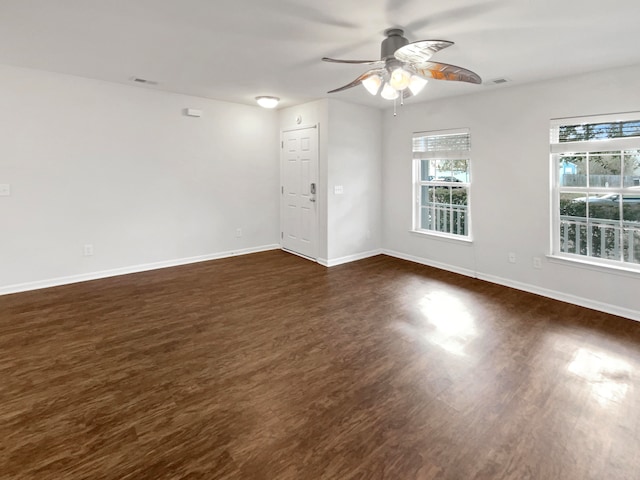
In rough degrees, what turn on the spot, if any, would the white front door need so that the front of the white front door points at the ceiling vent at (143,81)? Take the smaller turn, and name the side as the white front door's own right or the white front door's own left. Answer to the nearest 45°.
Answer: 0° — it already faces it

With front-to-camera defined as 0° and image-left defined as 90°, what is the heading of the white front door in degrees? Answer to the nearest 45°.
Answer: approximately 45°
